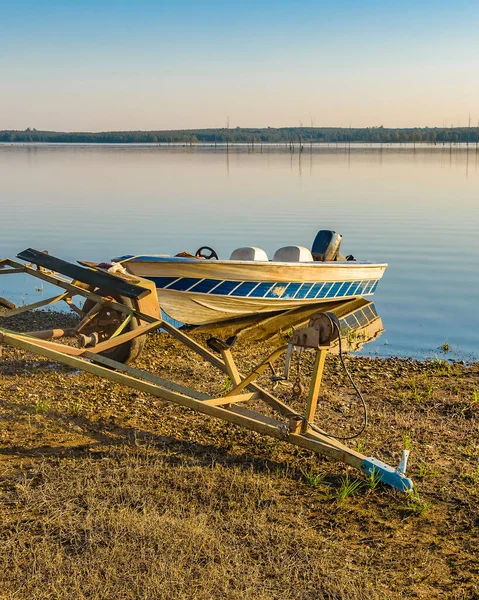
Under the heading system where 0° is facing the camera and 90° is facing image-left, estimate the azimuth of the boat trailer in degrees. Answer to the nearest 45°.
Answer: approximately 315°

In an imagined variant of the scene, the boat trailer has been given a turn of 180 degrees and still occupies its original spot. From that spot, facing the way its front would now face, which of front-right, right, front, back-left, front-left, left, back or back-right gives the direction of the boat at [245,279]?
front-right
